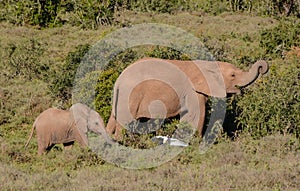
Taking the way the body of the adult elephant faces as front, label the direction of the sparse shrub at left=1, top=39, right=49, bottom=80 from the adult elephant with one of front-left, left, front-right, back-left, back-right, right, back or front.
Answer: back-left

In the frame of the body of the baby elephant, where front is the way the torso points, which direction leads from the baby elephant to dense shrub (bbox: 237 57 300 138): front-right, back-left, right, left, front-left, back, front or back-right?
front

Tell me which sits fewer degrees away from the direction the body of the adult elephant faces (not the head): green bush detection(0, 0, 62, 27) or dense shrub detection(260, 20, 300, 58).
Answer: the dense shrub

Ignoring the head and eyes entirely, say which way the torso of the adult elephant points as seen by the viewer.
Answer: to the viewer's right

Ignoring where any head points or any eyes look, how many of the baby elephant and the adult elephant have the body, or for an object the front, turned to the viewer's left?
0

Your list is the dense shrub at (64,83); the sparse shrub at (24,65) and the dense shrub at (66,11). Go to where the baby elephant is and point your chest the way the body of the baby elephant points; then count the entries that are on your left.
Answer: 3

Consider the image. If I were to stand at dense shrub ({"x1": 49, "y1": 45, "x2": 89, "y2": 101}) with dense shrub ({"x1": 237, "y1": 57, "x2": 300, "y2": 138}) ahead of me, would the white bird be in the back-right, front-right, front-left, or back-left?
front-right

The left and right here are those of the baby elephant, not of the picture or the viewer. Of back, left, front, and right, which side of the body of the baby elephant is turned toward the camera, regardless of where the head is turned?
right
